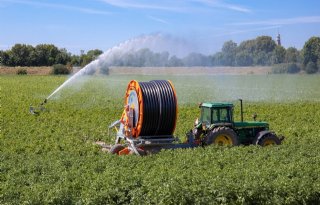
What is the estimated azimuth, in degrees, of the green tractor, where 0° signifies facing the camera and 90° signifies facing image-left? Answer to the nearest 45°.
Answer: approximately 270°

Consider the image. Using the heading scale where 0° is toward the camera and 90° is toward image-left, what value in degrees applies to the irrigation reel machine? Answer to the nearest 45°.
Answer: approximately 270°
